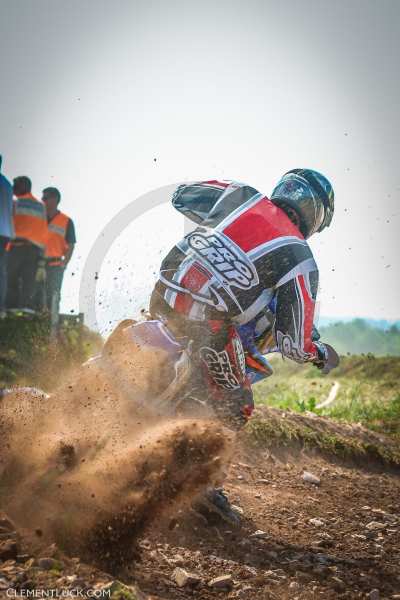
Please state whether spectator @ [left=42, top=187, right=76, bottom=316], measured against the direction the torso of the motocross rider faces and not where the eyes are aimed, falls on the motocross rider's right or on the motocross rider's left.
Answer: on the motocross rider's left

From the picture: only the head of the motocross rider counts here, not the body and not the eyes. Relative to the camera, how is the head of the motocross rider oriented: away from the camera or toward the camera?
away from the camera

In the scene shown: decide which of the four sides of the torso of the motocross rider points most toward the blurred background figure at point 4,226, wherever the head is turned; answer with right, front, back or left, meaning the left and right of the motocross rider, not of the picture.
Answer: left

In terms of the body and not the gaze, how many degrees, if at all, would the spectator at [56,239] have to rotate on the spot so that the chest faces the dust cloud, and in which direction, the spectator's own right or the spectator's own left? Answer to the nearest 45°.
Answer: approximately 45° to the spectator's own left

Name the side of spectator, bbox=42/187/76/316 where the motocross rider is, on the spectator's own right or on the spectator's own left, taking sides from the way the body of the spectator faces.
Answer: on the spectator's own left

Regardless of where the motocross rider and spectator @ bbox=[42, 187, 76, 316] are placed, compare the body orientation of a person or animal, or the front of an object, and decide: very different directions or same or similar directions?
very different directions

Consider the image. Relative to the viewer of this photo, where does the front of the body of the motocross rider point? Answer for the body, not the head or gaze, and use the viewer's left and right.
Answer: facing away from the viewer and to the right of the viewer
